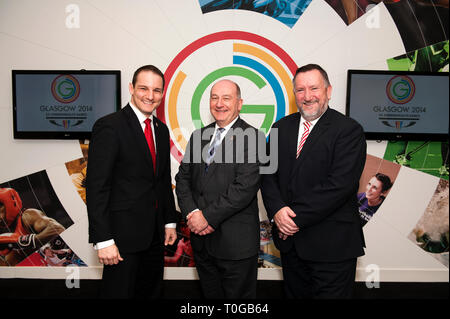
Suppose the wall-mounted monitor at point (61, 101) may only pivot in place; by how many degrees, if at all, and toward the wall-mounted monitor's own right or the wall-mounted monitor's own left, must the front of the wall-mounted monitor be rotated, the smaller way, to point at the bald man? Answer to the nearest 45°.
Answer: approximately 45° to the wall-mounted monitor's own left

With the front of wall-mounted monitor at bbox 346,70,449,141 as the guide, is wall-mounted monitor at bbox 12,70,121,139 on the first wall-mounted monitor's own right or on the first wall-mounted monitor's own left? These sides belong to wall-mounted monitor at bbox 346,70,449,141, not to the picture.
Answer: on the first wall-mounted monitor's own right

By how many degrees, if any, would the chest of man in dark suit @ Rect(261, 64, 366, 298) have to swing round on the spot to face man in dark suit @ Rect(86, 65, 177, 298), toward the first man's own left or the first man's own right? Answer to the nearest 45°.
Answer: approximately 45° to the first man's own right

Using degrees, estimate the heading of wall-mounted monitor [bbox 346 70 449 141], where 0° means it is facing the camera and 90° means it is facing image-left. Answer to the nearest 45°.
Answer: approximately 0°

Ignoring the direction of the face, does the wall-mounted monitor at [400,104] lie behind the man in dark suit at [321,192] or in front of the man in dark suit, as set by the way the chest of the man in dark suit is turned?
behind

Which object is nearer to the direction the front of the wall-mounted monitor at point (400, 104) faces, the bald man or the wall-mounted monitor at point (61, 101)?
the bald man

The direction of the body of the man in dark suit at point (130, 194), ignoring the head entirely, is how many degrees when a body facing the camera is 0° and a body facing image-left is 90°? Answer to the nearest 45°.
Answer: approximately 315°
